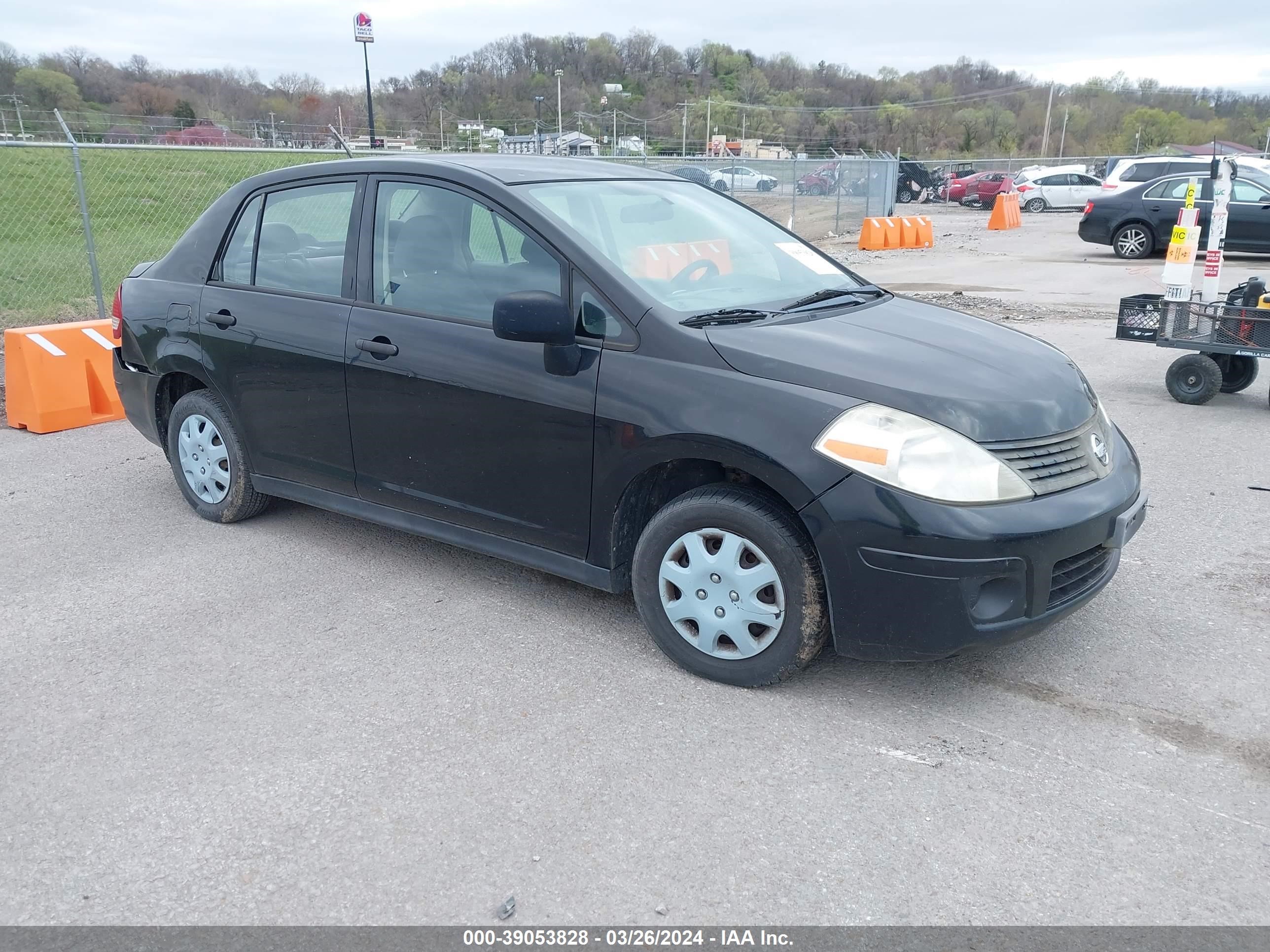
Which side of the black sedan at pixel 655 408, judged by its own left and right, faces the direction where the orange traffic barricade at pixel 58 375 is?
back

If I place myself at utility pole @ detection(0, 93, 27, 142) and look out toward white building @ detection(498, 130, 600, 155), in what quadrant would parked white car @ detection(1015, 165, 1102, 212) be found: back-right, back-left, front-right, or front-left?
front-right

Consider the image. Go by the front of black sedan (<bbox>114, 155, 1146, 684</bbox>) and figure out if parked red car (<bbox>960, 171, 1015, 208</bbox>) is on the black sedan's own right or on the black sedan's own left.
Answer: on the black sedan's own left

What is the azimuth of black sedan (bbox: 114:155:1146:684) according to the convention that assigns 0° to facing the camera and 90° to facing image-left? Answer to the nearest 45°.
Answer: approximately 315°

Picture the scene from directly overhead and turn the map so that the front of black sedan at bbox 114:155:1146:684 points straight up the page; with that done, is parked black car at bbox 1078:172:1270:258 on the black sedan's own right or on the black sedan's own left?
on the black sedan's own left

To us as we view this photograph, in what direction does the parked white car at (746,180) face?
facing to the right of the viewer
